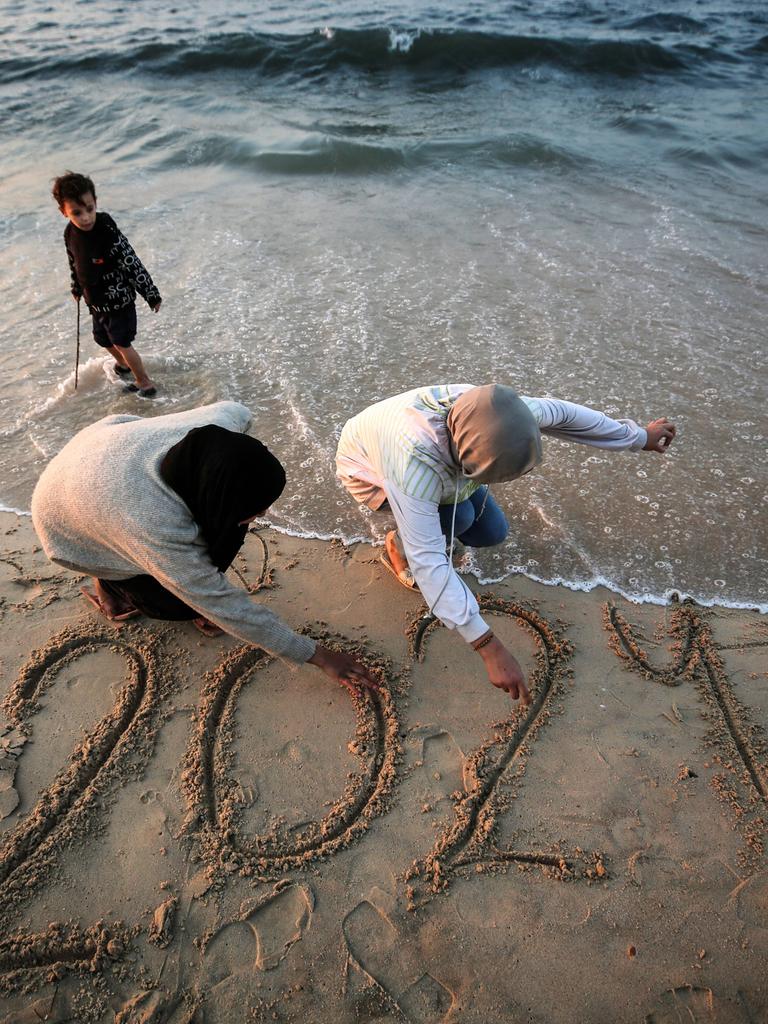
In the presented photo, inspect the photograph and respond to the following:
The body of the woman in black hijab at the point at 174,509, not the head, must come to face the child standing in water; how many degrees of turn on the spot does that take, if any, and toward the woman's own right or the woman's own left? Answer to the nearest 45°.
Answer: approximately 135° to the woman's own left

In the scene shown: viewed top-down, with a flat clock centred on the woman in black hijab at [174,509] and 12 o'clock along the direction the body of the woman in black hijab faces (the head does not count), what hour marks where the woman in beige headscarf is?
The woman in beige headscarf is roughly at 11 o'clock from the woman in black hijab.

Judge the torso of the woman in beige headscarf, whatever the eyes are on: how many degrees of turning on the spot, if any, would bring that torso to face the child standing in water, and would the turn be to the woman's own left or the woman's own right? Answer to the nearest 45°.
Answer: approximately 180°

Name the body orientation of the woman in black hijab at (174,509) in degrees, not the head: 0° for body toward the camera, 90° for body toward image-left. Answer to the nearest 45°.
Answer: approximately 315°

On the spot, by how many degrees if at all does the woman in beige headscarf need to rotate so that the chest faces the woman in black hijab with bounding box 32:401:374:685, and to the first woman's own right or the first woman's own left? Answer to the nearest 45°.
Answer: approximately 135° to the first woman's own right

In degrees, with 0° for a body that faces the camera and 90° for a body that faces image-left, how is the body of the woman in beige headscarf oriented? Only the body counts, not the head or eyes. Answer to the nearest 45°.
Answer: approximately 315°

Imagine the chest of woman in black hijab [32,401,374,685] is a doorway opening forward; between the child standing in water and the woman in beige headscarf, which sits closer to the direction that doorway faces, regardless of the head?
the woman in beige headscarf
